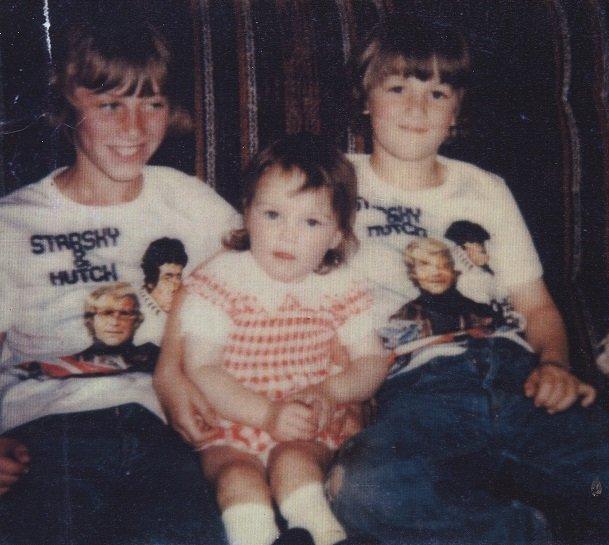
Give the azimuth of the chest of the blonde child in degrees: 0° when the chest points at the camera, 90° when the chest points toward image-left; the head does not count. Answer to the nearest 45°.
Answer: approximately 0°

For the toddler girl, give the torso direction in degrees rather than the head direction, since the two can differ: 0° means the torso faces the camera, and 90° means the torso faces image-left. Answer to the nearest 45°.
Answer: approximately 0°
